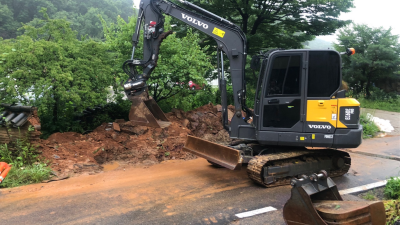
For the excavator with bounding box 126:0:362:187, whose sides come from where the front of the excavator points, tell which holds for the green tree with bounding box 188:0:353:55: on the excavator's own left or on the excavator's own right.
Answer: on the excavator's own right

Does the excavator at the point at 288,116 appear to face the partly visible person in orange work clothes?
yes

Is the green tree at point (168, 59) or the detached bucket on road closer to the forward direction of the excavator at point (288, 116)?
the green tree

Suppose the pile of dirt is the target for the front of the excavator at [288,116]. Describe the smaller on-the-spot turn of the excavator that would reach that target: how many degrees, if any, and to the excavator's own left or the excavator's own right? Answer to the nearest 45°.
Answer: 0° — it already faces it

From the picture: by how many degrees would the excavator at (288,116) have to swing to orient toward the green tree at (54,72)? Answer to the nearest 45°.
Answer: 0° — it already faces it

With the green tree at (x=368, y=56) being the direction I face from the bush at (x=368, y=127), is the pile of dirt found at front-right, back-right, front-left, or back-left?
back-left

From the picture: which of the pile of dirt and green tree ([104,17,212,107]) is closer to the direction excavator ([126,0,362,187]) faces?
the pile of dirt

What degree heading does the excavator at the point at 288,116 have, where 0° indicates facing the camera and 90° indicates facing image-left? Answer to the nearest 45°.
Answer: approximately 90°

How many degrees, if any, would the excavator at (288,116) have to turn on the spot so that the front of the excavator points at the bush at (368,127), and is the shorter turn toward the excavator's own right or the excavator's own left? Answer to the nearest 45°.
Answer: approximately 135° to the excavator's own right

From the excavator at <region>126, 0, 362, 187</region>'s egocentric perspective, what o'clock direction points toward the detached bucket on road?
The detached bucket on road is roughly at 9 o'clock from the excavator.

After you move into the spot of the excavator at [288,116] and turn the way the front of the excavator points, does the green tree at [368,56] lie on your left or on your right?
on your right
